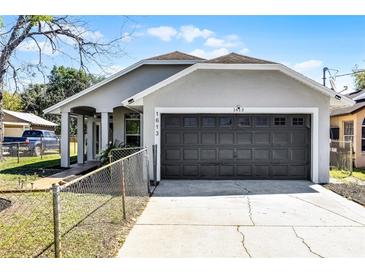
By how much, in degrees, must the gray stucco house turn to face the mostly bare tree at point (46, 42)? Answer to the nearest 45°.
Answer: approximately 90° to its right

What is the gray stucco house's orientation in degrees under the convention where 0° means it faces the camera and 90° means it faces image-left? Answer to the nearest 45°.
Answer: approximately 0°

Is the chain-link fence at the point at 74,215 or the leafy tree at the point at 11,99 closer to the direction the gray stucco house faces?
the chain-link fence

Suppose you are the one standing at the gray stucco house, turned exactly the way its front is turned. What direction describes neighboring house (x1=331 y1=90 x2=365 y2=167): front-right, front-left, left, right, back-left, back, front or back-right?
back-left

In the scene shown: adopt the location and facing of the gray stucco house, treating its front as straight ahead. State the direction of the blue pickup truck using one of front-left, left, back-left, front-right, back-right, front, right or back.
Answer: back-right

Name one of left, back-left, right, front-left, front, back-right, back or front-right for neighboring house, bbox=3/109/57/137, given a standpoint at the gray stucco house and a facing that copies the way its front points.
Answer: back-right

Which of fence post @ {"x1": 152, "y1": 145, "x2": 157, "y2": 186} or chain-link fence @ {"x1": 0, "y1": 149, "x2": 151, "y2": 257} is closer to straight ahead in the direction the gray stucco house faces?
the chain-link fence

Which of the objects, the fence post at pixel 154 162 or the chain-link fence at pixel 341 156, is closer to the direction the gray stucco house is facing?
the fence post

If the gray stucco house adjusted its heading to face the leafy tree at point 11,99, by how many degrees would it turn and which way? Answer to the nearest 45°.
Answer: approximately 135° to its right

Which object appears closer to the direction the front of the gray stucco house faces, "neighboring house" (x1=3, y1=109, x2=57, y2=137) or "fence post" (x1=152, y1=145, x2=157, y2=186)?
the fence post
